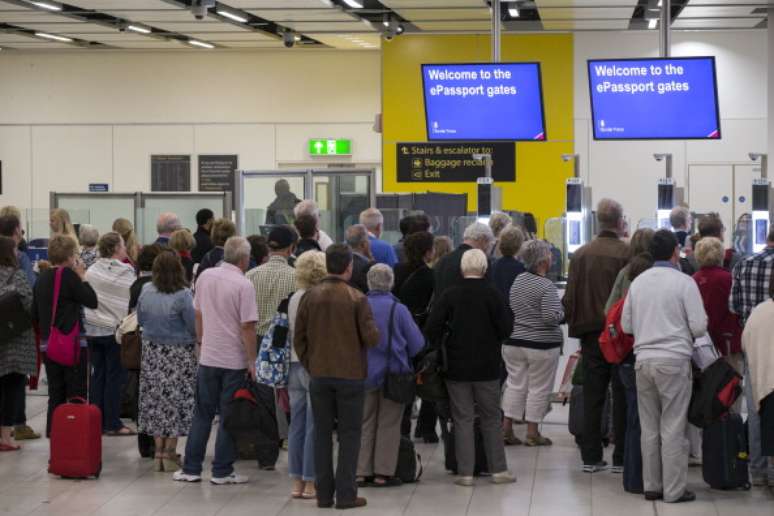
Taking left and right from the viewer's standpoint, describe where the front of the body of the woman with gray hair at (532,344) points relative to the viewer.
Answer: facing away from the viewer and to the right of the viewer

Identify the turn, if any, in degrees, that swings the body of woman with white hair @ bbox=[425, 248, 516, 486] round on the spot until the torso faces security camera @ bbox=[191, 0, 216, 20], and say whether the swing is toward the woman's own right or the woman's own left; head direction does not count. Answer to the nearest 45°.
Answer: approximately 45° to the woman's own left

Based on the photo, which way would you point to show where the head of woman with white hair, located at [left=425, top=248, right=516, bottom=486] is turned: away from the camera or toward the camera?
away from the camera

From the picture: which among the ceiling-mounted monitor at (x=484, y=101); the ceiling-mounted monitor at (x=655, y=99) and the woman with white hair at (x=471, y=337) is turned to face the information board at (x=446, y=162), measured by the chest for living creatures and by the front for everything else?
the woman with white hair

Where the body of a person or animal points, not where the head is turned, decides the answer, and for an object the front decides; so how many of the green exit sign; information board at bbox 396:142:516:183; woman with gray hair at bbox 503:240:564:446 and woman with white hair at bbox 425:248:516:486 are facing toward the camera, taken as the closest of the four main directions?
2

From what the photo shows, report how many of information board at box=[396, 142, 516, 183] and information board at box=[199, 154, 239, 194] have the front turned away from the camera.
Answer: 0

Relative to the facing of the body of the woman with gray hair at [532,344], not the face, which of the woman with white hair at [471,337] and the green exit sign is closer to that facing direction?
the green exit sign

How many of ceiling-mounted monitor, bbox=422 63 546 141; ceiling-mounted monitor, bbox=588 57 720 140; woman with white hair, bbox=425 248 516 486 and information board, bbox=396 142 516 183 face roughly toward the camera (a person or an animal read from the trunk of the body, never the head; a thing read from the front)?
3

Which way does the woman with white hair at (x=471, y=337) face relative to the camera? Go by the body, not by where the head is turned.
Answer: away from the camera

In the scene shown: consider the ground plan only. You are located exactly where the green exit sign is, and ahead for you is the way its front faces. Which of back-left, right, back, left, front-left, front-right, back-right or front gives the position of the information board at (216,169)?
right

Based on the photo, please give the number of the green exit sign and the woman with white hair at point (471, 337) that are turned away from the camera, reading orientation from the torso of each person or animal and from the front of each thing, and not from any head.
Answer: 1
